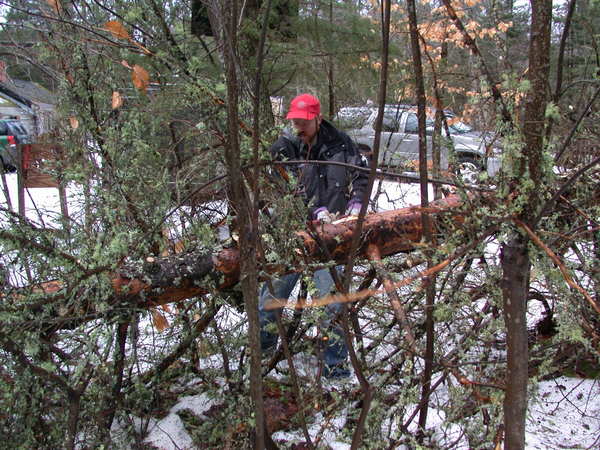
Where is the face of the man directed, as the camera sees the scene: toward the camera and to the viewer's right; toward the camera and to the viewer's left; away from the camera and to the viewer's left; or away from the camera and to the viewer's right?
toward the camera and to the viewer's left

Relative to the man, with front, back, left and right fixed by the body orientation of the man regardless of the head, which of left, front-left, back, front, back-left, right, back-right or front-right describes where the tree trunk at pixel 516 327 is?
front-left

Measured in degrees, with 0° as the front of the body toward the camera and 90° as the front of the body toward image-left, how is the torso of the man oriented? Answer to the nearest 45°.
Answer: approximately 45°

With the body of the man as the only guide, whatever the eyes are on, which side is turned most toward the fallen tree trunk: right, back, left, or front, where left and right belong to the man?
front

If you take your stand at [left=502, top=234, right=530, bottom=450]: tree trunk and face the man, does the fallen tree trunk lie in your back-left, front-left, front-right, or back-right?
front-left
